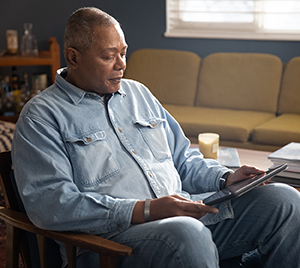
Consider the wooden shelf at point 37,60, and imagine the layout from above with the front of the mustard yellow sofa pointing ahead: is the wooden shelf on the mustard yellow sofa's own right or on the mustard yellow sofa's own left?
on the mustard yellow sofa's own right

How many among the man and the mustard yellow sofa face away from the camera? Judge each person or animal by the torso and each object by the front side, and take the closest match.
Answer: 0

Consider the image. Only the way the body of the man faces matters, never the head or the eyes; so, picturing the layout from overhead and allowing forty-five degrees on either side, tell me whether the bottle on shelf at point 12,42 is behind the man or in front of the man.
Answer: behind

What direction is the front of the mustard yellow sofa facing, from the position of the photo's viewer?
facing the viewer and to the left of the viewer

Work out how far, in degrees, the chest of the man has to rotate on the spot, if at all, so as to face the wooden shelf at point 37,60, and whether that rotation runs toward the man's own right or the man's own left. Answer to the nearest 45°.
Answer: approximately 135° to the man's own left

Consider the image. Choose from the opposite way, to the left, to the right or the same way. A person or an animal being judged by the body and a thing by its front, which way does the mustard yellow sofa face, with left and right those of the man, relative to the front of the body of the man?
to the right

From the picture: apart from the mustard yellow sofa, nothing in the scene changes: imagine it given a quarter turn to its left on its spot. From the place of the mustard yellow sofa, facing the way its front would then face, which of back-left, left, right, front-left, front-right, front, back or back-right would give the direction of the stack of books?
front-right

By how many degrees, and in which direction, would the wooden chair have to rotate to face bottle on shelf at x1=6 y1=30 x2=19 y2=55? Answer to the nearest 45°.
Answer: approximately 135° to its left

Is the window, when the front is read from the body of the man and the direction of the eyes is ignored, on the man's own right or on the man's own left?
on the man's own left

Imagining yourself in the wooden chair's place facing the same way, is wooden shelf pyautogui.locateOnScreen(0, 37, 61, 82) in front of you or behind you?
behind

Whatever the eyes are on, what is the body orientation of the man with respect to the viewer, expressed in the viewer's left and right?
facing the viewer and to the right of the viewer

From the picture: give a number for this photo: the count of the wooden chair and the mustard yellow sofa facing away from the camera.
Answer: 0
